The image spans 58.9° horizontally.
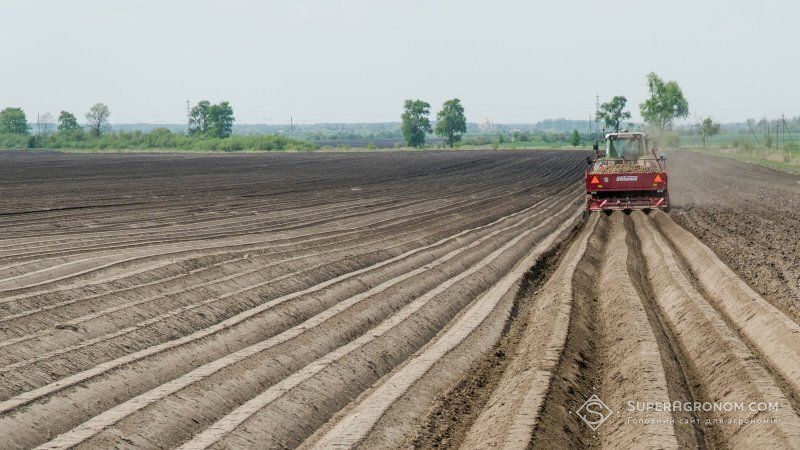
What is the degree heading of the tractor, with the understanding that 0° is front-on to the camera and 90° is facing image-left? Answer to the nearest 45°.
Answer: approximately 180°
